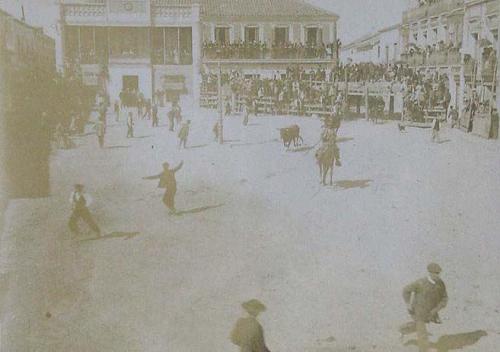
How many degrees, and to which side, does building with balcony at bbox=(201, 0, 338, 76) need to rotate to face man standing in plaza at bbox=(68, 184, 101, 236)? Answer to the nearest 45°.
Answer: approximately 45° to its right

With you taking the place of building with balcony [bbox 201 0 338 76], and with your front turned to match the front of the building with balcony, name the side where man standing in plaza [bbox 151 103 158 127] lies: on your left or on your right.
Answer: on your right

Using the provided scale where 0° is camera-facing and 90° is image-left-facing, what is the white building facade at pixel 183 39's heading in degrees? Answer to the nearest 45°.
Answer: approximately 0°

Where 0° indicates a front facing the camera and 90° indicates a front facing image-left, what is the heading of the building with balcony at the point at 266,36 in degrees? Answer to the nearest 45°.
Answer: approximately 0°
